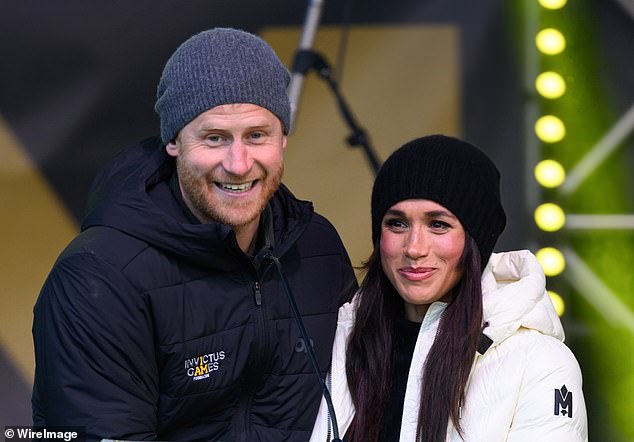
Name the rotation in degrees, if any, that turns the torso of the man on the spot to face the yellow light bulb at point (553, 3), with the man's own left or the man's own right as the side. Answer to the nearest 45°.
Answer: approximately 90° to the man's own left

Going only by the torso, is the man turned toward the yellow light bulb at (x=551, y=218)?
no

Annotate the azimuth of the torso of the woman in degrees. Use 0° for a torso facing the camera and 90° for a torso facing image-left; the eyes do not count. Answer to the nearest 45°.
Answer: approximately 45°

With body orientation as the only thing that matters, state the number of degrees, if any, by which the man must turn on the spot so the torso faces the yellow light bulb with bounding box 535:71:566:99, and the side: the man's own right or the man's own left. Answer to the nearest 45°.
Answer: approximately 90° to the man's own left

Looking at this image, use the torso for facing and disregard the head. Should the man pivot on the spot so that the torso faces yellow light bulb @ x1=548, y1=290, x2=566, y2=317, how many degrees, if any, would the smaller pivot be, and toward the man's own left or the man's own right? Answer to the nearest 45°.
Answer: approximately 90° to the man's own left

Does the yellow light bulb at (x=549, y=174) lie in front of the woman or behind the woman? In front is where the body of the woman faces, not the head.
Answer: behind

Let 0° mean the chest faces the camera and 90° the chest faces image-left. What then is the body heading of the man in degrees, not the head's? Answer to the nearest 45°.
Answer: approximately 315°

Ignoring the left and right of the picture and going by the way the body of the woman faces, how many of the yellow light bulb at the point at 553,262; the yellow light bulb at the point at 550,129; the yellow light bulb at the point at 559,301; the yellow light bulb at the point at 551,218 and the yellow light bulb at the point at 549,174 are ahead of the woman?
0

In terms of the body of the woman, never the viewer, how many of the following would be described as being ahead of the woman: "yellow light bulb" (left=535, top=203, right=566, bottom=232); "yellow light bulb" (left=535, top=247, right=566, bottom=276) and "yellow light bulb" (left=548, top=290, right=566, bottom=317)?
0

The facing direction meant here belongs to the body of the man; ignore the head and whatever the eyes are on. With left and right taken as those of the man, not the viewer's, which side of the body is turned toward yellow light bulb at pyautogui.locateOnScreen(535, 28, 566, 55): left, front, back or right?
left

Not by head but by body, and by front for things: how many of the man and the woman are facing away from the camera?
0

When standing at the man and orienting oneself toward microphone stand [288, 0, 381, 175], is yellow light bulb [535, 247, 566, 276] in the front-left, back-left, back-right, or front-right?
front-right
